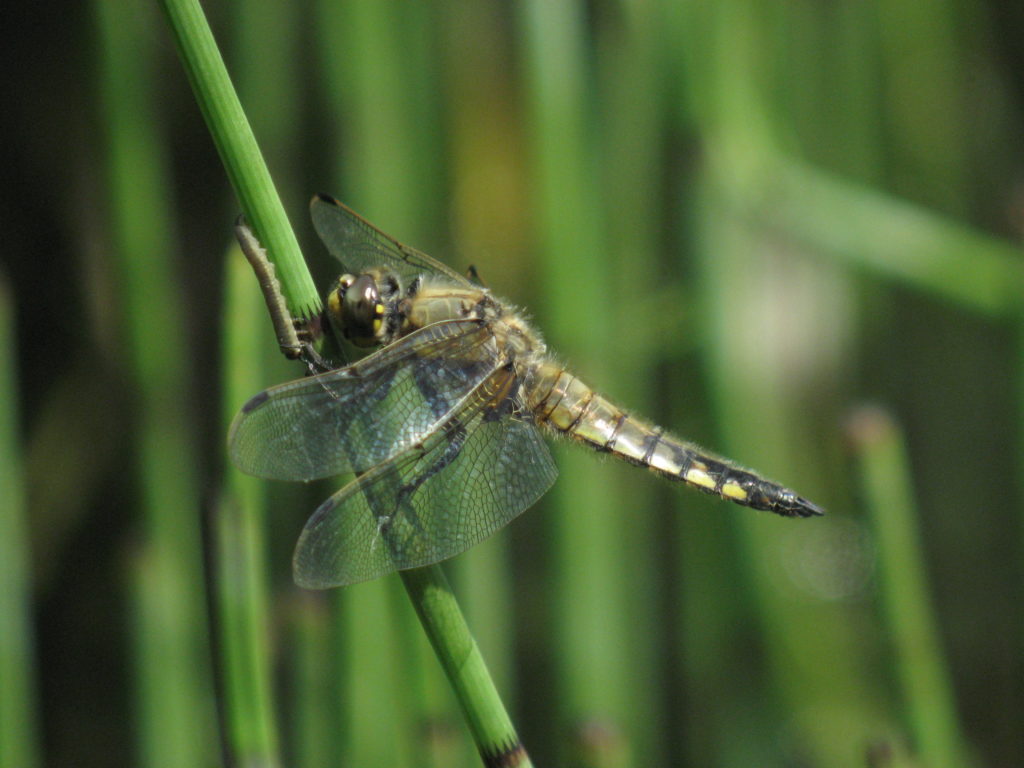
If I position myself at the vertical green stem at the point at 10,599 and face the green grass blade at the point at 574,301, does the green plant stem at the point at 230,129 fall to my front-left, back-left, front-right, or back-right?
front-right

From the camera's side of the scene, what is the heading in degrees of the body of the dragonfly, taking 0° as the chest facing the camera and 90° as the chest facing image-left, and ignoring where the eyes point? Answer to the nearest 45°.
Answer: approximately 90°
